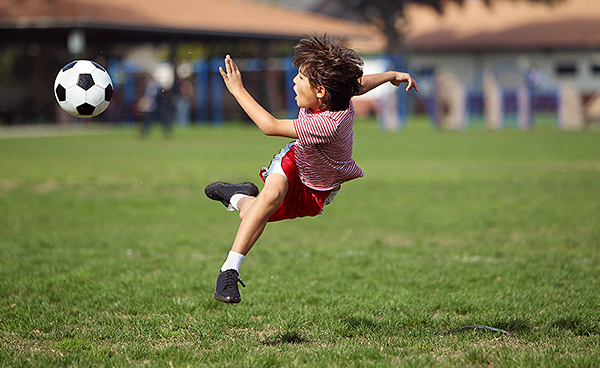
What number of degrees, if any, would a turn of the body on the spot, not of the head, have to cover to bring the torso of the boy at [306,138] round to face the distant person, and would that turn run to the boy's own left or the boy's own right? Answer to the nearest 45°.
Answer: approximately 90° to the boy's own right

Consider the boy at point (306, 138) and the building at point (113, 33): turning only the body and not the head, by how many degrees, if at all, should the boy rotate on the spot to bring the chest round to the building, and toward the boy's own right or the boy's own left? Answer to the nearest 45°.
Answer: approximately 90° to the boy's own right

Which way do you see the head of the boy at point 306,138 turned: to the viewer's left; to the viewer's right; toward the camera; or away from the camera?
to the viewer's left

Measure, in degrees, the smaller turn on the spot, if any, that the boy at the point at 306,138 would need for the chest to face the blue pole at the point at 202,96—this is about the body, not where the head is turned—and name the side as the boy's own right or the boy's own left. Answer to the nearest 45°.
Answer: approximately 90° to the boy's own right

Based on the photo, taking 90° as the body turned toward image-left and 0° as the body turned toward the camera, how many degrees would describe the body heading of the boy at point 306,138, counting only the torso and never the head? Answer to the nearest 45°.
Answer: approximately 90°

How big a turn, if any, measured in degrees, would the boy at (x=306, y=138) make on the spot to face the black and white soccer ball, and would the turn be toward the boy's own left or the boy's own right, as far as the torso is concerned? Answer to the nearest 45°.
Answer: approximately 45° to the boy's own right

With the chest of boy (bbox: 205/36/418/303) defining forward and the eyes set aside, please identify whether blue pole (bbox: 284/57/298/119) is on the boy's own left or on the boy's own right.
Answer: on the boy's own right

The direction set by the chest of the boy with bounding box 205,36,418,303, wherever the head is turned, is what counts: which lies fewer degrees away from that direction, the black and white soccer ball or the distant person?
the black and white soccer ball

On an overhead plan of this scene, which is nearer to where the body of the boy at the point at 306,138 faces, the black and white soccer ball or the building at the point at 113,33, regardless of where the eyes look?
the black and white soccer ball

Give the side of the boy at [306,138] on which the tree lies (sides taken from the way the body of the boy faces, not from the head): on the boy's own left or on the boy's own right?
on the boy's own right

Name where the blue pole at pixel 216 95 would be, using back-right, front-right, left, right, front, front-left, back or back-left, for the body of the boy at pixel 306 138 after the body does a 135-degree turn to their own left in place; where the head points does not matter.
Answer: back-left
